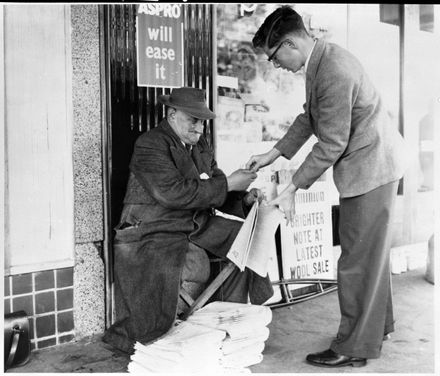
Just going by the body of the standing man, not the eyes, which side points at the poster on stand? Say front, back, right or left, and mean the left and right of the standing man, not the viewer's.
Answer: right

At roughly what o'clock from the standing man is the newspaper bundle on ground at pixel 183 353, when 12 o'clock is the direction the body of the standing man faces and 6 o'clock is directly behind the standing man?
The newspaper bundle on ground is roughly at 11 o'clock from the standing man.

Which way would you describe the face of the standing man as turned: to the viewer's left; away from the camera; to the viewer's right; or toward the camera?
to the viewer's left

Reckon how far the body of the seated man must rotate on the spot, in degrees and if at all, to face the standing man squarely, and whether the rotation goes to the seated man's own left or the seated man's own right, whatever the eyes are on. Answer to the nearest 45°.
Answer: approximately 45° to the seated man's own left

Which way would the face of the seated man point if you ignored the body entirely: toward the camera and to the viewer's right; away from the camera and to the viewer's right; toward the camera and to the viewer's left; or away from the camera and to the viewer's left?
toward the camera and to the viewer's right

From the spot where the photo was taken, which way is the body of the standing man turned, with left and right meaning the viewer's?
facing to the left of the viewer

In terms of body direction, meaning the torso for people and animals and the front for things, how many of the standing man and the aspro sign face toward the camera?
1

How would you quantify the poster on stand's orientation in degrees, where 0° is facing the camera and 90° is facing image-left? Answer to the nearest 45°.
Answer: approximately 0°

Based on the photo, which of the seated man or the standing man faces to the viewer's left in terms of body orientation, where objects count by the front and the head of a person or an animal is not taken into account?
the standing man

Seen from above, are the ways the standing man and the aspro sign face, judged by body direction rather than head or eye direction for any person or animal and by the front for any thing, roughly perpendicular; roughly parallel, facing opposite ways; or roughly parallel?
roughly perpendicular
